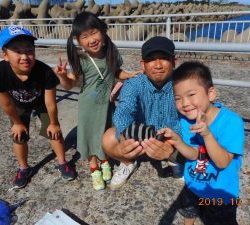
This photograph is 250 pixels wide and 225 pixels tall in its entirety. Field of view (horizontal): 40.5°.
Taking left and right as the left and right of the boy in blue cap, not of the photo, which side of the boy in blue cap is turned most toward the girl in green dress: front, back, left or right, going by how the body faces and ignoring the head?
left

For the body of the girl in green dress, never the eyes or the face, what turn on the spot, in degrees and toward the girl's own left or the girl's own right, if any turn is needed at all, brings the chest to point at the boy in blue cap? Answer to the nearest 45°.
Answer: approximately 90° to the girl's own right

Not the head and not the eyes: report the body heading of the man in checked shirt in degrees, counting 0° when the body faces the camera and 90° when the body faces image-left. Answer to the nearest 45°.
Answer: approximately 0°

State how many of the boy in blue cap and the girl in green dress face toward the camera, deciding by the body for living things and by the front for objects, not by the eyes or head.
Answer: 2

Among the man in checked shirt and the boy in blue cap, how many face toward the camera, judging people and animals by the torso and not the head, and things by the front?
2
